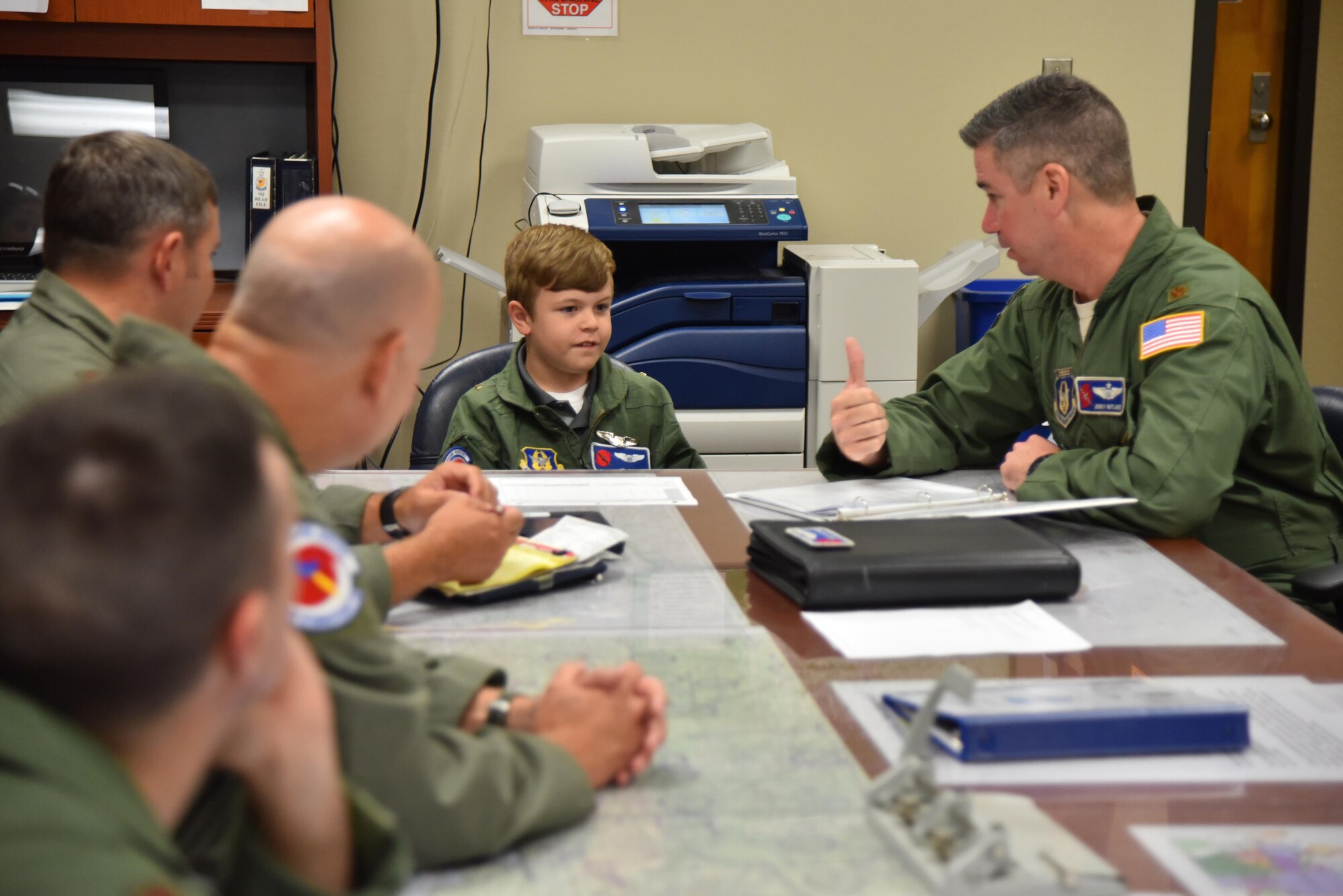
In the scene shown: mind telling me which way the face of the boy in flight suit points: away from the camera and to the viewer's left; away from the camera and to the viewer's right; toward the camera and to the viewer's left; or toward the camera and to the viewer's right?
toward the camera and to the viewer's right

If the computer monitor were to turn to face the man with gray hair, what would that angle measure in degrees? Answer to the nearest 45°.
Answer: approximately 45° to its left

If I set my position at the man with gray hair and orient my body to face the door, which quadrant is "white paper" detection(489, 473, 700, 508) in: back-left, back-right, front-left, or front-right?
back-left

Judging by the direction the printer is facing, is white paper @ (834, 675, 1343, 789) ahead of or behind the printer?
ahead

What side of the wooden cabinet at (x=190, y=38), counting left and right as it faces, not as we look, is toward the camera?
front

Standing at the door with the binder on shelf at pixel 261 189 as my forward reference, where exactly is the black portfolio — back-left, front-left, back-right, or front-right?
front-left

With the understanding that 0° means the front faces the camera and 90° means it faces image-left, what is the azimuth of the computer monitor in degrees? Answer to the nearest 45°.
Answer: approximately 0°

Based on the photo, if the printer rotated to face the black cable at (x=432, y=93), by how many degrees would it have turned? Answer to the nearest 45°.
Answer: approximately 135° to its right

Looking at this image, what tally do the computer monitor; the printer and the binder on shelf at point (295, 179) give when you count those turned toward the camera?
3

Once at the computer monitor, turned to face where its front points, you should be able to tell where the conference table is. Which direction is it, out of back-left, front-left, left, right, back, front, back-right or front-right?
front

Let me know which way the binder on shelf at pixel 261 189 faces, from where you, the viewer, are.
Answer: facing the viewer
